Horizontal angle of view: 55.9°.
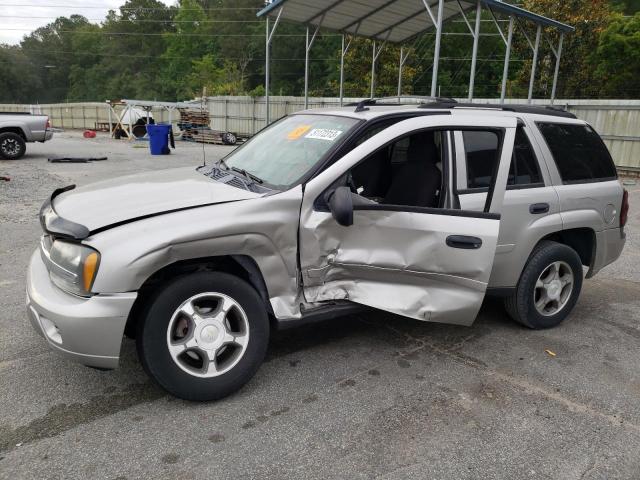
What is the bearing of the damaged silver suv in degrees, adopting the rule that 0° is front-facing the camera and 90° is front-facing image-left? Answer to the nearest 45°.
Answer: approximately 45°

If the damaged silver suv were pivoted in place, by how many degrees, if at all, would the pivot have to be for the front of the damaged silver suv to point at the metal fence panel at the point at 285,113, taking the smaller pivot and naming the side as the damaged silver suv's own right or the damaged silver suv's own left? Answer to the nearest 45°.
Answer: approximately 135° to the damaged silver suv's own right

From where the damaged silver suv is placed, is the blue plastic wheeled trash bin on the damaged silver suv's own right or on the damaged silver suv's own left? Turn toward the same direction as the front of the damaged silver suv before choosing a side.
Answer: on the damaged silver suv's own right

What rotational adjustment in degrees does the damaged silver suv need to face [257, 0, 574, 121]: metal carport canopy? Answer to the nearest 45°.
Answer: approximately 135° to its right

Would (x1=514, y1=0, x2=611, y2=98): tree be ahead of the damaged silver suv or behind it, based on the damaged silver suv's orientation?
behind

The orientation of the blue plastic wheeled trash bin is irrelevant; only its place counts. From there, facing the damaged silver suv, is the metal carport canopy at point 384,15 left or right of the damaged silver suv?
left

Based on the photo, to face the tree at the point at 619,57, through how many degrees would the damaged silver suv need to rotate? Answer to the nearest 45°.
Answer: approximately 180°
